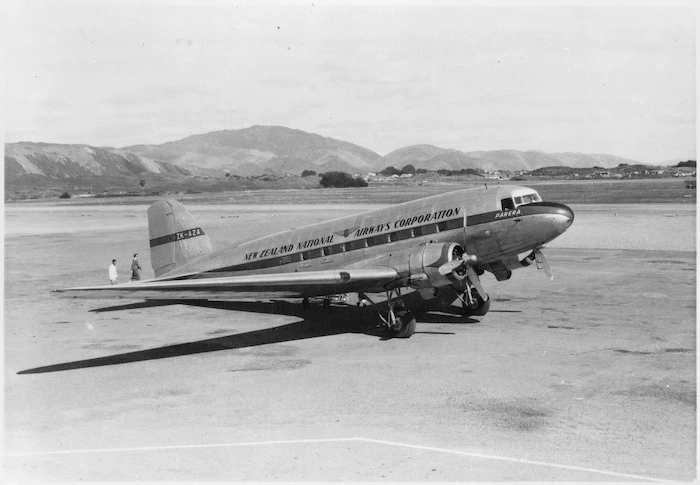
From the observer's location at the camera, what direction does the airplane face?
facing the viewer and to the right of the viewer
